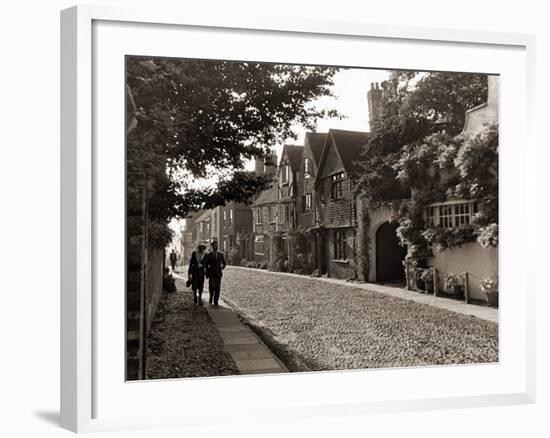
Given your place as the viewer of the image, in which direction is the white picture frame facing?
facing the viewer and to the right of the viewer
